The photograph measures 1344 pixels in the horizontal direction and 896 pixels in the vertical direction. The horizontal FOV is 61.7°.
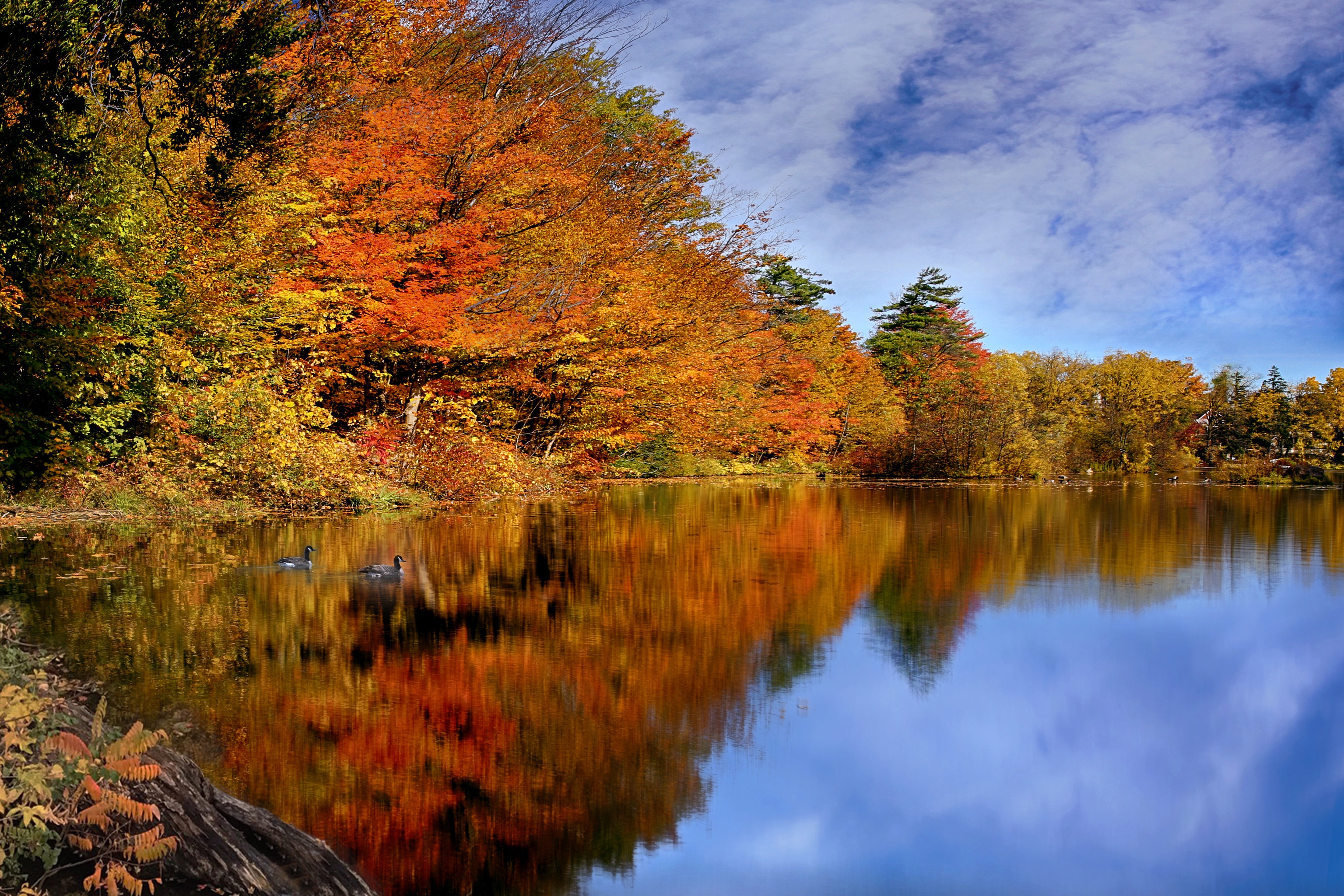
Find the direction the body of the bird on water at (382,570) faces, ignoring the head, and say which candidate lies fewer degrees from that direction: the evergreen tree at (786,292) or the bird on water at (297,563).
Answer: the evergreen tree

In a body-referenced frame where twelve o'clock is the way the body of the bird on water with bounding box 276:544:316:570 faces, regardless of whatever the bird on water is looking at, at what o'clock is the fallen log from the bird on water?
The fallen log is roughly at 3 o'clock from the bird on water.

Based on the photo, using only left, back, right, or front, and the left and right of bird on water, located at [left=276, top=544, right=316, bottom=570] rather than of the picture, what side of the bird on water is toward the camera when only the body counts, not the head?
right

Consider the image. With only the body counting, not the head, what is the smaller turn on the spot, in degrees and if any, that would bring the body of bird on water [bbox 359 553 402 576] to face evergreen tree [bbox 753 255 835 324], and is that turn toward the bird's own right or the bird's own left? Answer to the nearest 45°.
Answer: approximately 45° to the bird's own left

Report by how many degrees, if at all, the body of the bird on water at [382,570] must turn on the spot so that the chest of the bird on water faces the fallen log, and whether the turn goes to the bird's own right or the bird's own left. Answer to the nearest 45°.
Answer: approximately 90° to the bird's own right

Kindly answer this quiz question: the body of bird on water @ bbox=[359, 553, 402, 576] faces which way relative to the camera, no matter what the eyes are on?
to the viewer's right

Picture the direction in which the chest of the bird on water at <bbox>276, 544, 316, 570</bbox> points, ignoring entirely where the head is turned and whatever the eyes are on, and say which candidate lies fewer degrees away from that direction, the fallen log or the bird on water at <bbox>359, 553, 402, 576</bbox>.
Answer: the bird on water

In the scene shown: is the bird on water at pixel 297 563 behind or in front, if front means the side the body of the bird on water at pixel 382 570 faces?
behind

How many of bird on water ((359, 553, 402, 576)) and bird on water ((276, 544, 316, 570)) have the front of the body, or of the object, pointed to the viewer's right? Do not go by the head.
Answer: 2
